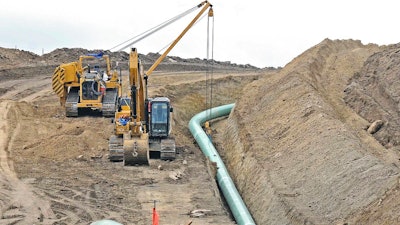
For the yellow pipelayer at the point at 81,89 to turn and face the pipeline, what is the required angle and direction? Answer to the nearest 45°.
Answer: approximately 45° to its left

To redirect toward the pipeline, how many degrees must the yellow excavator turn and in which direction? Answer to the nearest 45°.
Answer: approximately 90° to its left

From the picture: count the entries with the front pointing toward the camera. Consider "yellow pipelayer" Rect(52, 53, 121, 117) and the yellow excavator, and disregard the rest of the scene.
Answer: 2

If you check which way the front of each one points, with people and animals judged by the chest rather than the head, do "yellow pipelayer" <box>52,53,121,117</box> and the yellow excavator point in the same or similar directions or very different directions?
same or similar directions

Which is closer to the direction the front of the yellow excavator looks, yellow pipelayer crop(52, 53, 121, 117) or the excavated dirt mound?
the excavated dirt mound

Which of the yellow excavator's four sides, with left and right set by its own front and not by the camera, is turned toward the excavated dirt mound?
left

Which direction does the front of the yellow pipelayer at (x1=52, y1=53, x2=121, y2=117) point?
toward the camera

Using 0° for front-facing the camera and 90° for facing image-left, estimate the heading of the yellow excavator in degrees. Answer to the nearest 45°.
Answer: approximately 0°

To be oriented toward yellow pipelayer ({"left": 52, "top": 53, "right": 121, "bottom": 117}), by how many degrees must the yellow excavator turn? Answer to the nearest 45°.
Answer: approximately 135° to its right

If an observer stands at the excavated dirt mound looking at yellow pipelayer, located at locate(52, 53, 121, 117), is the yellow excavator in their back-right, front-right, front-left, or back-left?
front-left
